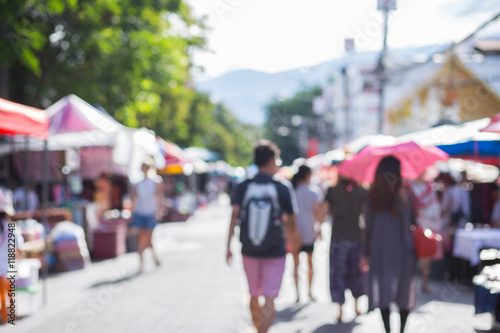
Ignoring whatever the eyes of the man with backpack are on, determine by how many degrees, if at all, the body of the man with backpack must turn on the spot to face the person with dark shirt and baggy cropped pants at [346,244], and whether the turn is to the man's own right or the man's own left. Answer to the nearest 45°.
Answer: approximately 45° to the man's own right

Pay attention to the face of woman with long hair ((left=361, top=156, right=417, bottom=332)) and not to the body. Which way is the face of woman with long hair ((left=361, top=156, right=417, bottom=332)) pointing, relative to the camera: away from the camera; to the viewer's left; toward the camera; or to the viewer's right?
away from the camera

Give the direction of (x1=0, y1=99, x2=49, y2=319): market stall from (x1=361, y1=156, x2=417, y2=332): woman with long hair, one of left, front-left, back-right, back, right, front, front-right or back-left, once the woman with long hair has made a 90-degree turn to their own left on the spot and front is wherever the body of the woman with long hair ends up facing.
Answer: front

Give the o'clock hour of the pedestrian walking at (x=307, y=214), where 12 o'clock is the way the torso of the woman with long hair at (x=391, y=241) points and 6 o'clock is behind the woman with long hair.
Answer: The pedestrian walking is roughly at 11 o'clock from the woman with long hair.

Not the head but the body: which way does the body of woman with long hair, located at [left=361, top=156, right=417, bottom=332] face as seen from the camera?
away from the camera

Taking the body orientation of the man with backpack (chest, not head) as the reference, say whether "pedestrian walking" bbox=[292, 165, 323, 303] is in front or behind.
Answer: in front

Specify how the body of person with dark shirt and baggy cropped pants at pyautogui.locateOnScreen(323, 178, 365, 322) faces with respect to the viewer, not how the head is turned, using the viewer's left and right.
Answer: facing away from the viewer

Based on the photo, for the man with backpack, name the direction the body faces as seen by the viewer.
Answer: away from the camera

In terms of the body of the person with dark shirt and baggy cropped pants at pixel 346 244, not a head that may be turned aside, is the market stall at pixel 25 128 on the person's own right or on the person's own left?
on the person's own left

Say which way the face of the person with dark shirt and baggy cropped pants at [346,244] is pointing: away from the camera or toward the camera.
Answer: away from the camera
